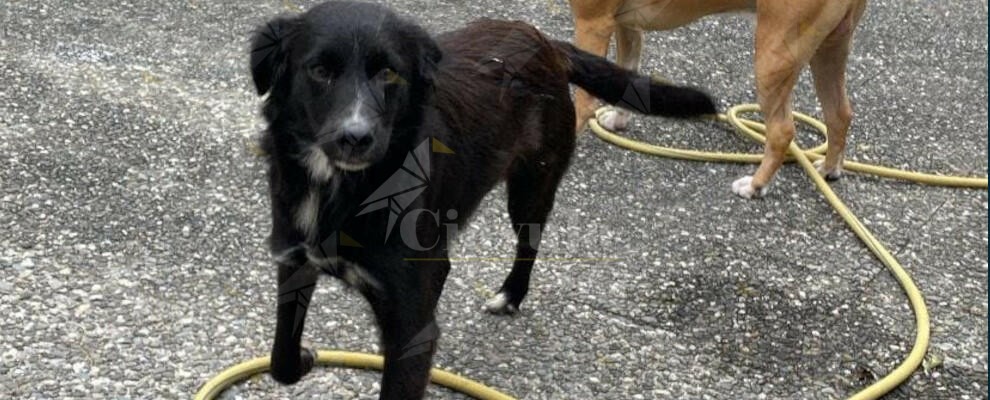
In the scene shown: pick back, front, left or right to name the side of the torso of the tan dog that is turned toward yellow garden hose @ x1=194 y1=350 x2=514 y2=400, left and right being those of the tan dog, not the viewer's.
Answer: left

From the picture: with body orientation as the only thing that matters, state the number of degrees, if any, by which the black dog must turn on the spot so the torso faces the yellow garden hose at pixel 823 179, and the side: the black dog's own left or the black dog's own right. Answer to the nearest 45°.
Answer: approximately 180°

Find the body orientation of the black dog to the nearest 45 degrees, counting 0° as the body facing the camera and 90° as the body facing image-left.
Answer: approximately 45°

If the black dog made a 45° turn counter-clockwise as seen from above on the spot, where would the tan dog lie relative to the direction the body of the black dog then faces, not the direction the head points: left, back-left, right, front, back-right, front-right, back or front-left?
back-left

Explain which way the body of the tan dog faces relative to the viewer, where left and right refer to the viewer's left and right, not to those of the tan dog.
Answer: facing away from the viewer and to the left of the viewer
